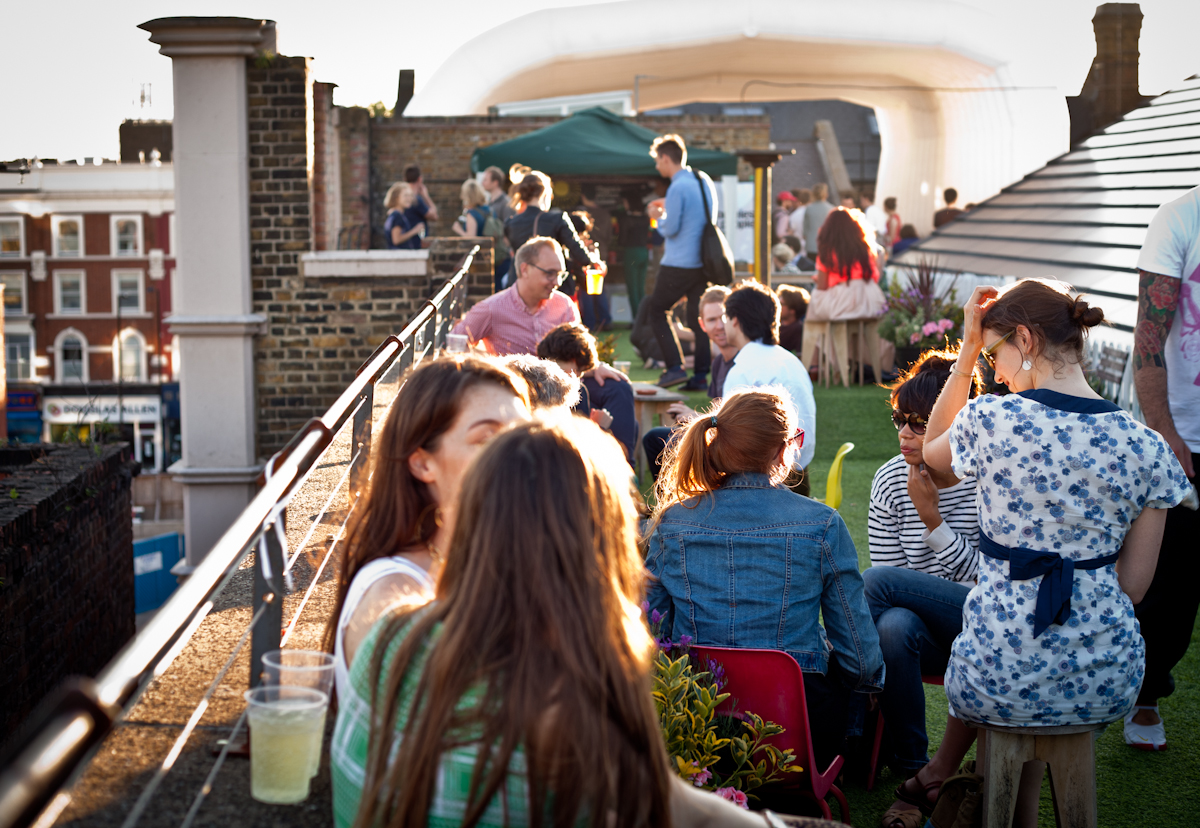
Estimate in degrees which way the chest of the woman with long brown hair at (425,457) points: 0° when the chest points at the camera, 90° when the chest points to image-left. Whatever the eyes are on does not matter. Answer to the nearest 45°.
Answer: approximately 270°

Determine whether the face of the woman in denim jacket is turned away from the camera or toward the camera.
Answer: away from the camera

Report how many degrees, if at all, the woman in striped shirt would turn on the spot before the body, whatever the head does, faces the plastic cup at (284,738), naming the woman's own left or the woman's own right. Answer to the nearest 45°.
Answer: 0° — they already face it

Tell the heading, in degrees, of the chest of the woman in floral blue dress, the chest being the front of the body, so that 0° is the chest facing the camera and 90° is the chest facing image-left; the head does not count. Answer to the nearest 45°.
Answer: approximately 180°

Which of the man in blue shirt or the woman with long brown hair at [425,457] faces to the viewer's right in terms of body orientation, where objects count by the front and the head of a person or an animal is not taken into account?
the woman with long brown hair

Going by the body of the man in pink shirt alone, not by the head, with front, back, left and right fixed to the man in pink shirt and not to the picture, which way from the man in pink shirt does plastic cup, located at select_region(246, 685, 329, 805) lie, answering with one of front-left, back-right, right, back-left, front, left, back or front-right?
front-right

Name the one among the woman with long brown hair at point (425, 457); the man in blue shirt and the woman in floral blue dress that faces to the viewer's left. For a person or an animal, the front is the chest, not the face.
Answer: the man in blue shirt

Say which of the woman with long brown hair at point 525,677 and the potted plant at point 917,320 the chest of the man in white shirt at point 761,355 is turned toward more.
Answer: the potted plant

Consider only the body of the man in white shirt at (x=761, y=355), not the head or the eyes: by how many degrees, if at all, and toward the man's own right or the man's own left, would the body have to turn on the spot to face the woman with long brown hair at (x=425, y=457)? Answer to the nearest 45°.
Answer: approximately 135° to the man's own left

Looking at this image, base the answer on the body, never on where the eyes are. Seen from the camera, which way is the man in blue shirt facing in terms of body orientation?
to the viewer's left

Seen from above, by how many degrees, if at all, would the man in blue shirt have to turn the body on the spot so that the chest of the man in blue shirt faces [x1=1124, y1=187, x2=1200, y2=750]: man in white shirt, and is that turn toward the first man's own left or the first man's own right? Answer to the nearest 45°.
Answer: approximately 90° to the first man's own left

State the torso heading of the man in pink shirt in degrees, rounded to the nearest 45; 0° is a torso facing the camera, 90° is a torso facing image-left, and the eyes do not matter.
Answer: approximately 315°

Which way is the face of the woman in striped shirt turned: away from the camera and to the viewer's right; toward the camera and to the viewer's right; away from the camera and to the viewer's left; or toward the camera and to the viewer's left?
toward the camera and to the viewer's left
